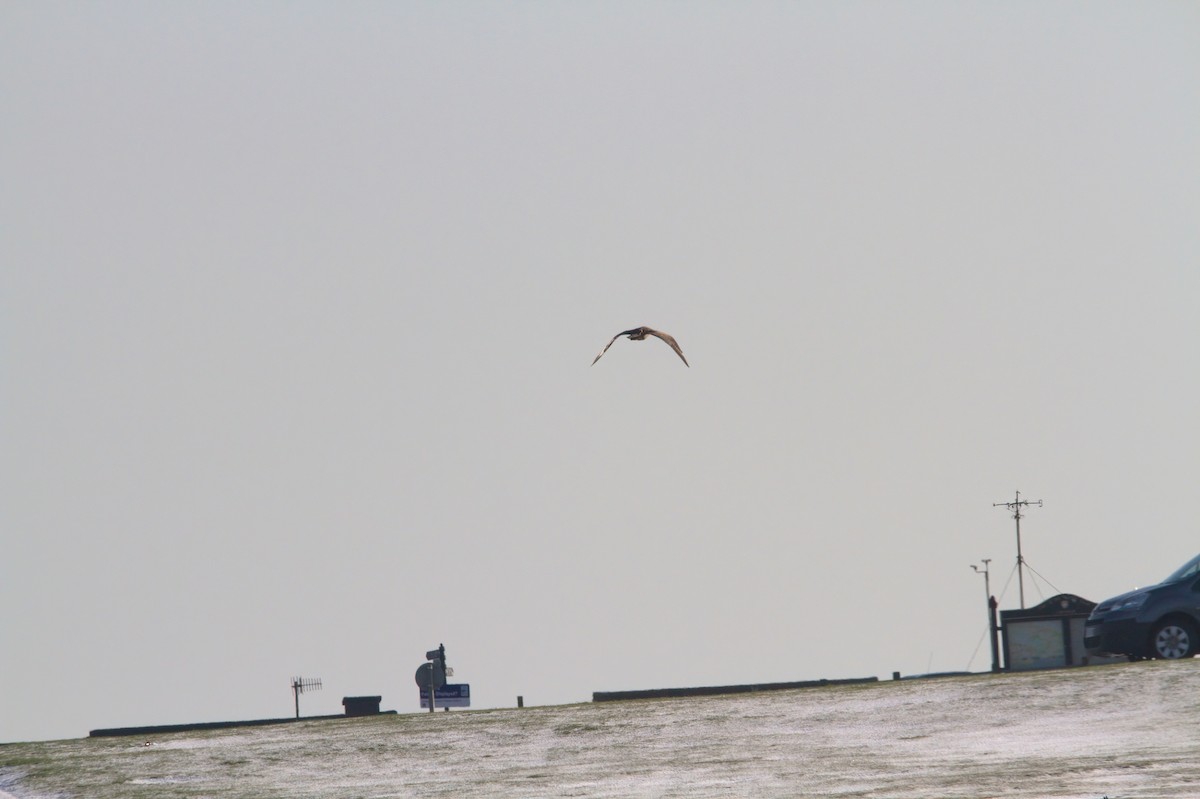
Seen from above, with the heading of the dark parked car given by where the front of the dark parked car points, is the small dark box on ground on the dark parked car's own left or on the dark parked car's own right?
on the dark parked car's own right
